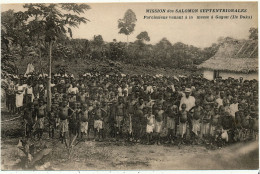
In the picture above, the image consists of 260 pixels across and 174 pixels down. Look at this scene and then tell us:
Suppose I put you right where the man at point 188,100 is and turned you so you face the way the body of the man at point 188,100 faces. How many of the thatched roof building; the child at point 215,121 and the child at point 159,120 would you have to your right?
1

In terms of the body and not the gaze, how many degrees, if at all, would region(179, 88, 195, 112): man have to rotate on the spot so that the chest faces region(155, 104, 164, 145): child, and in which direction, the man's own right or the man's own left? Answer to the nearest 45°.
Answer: approximately 90° to the man's own right

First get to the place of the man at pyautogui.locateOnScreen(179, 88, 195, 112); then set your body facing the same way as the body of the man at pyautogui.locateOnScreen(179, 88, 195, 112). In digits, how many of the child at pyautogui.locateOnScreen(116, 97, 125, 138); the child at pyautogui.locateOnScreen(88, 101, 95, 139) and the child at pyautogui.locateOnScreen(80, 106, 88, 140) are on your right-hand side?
3

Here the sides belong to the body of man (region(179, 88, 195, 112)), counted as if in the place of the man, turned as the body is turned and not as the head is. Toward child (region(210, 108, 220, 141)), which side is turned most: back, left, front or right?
left

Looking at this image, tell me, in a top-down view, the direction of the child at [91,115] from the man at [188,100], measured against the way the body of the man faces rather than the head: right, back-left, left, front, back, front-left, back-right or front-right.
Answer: right

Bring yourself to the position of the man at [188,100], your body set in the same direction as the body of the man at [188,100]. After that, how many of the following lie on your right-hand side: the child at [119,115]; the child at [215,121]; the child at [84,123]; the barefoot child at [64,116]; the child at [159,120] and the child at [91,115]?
5

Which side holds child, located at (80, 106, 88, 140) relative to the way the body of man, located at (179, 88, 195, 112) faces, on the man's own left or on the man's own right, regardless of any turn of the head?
on the man's own right

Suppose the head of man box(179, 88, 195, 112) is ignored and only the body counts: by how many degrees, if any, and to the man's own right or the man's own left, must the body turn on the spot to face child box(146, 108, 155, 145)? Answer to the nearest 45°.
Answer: approximately 90° to the man's own right

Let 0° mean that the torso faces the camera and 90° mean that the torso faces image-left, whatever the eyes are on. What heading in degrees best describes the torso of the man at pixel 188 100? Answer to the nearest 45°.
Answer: approximately 0°

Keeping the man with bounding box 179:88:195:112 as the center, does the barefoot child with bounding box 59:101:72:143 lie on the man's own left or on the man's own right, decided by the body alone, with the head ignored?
on the man's own right

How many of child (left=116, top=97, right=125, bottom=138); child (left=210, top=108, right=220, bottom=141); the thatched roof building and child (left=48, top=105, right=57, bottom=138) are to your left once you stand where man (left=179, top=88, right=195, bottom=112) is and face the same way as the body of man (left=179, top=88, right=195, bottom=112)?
2

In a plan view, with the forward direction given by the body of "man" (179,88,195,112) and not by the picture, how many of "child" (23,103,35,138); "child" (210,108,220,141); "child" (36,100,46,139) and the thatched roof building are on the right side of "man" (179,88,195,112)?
2

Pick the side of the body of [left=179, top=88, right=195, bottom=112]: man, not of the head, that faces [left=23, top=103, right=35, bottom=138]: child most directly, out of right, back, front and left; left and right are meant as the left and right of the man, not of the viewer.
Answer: right
